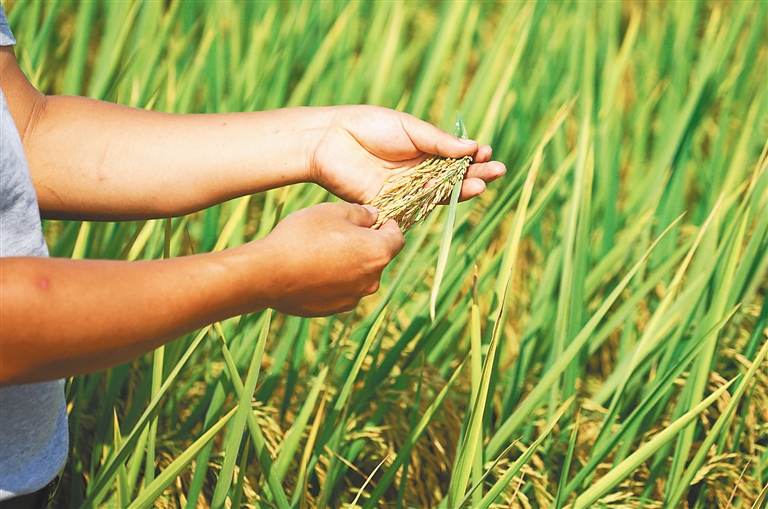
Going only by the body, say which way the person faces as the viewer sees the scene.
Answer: to the viewer's right
